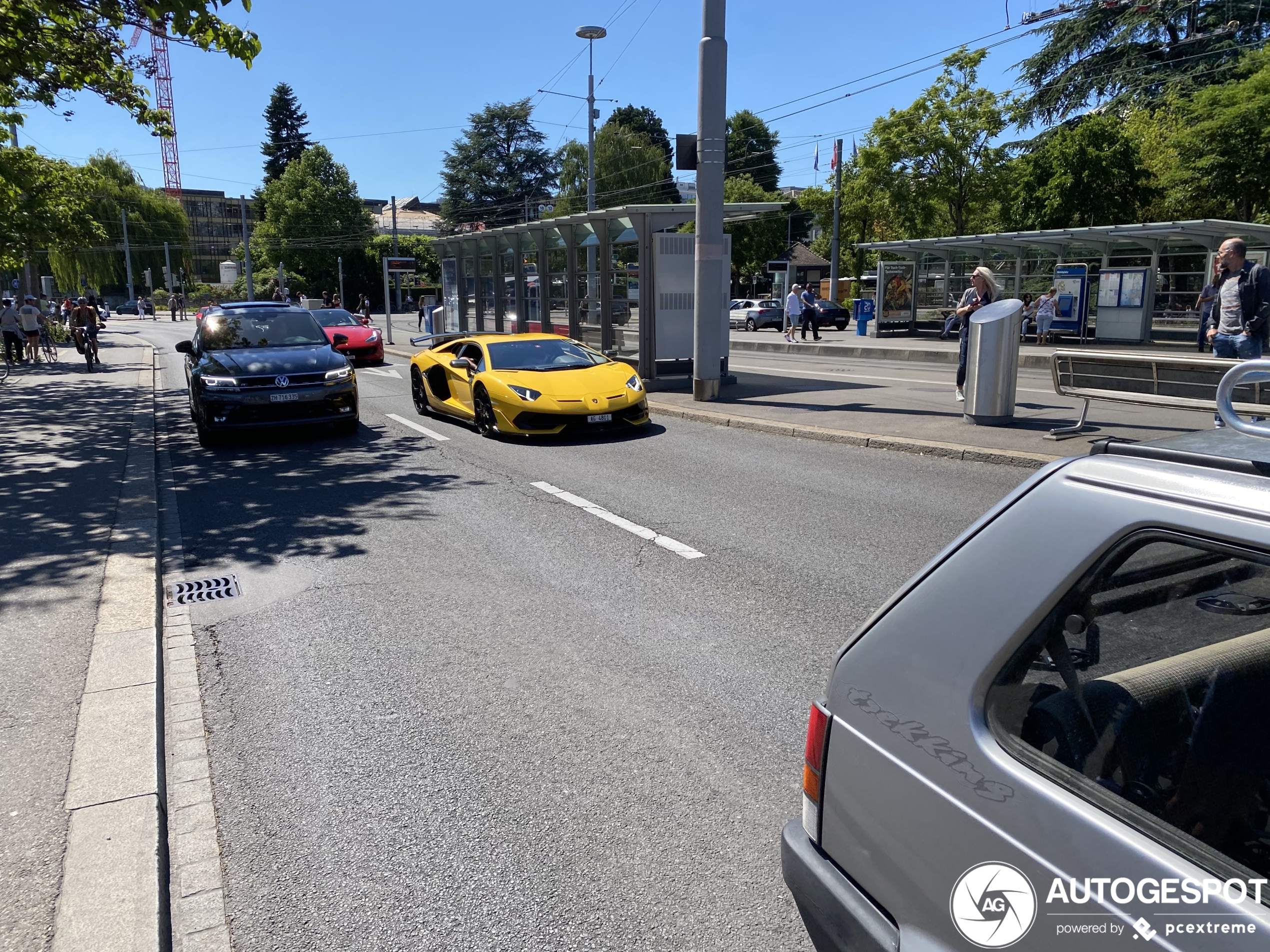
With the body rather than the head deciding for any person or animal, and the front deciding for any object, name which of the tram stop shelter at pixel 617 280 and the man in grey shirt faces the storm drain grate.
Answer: the man in grey shirt

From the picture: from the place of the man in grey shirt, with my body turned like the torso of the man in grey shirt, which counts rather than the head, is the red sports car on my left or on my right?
on my right

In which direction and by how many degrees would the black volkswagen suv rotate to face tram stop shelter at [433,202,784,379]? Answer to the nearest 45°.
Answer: approximately 135° to its left

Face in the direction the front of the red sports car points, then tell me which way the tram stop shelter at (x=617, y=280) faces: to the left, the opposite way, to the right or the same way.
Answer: to the left

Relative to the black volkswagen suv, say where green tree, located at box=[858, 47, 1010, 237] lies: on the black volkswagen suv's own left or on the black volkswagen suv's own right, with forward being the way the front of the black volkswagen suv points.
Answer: on the black volkswagen suv's own left

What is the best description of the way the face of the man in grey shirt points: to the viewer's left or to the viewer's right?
to the viewer's left

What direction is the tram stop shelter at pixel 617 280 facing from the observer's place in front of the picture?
facing away from the viewer and to the right of the viewer

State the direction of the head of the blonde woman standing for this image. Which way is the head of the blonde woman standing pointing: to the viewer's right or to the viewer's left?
to the viewer's left

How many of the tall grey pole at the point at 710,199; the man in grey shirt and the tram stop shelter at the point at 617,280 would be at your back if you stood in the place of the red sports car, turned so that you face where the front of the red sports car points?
0

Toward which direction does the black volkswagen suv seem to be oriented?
toward the camera

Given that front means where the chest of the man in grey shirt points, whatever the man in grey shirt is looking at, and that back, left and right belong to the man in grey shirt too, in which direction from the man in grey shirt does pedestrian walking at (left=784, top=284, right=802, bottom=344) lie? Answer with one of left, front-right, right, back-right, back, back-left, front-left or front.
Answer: right

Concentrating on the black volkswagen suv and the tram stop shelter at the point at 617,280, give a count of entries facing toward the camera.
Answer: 1
